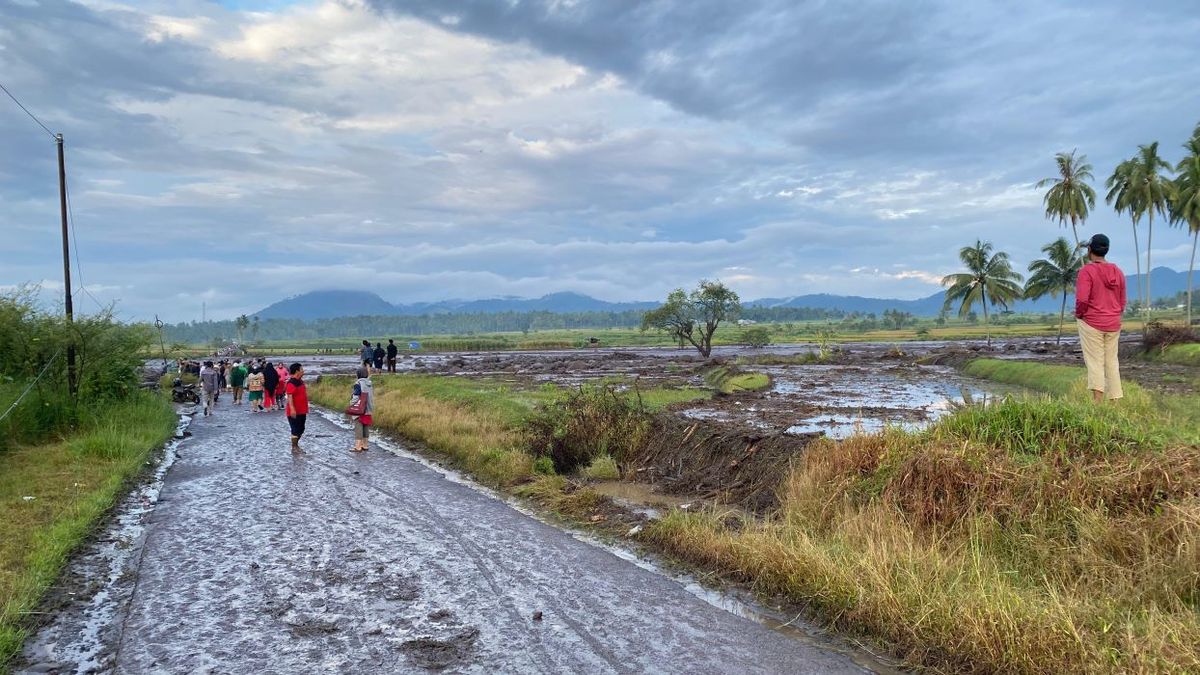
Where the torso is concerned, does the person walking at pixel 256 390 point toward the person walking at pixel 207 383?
no

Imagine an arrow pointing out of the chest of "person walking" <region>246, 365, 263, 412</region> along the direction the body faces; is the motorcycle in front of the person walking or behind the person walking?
in front

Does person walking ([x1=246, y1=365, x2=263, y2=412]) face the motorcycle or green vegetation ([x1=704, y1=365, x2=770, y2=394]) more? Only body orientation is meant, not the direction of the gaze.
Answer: the motorcycle

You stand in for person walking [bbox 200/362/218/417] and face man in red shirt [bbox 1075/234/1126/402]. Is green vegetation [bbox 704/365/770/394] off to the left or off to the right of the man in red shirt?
left

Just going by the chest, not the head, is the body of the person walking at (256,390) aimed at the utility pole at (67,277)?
no

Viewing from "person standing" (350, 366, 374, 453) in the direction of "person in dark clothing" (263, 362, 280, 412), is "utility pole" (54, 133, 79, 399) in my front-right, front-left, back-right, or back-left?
front-left

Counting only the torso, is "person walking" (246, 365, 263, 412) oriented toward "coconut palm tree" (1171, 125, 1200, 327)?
no

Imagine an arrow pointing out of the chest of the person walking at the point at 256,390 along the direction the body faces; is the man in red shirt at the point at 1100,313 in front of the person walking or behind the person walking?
behind
